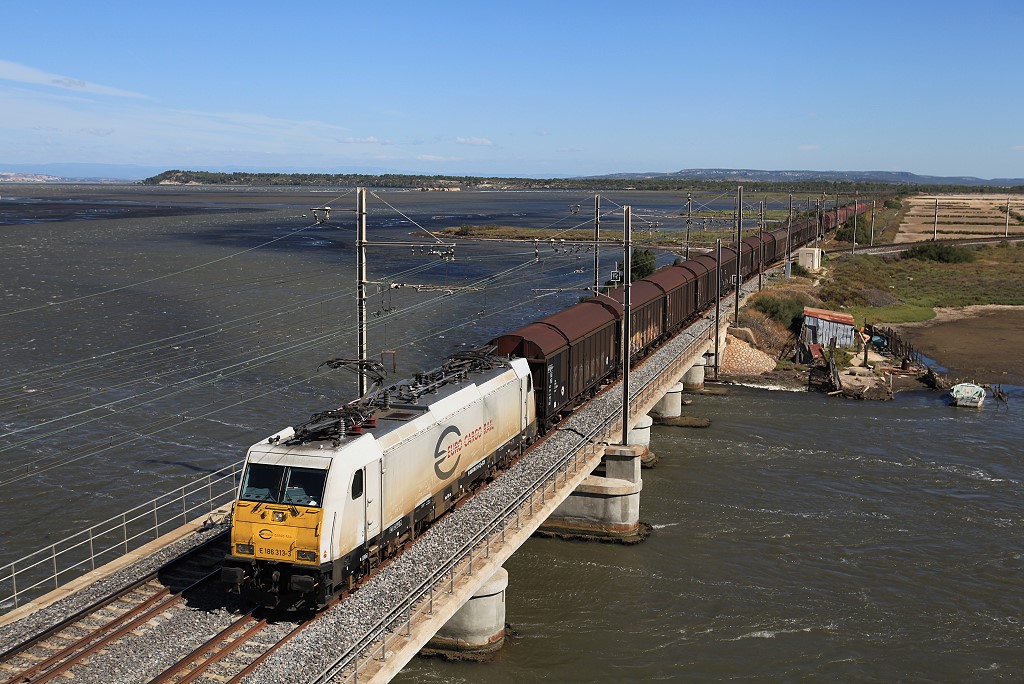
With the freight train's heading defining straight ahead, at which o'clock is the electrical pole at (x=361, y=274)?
The electrical pole is roughly at 4 o'clock from the freight train.

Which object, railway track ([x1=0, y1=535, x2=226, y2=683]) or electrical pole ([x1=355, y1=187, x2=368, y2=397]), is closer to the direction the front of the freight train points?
the railway track

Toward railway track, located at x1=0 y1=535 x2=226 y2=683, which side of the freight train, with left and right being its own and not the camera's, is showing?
front

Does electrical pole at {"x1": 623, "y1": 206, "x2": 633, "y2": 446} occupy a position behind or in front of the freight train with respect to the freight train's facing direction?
behind

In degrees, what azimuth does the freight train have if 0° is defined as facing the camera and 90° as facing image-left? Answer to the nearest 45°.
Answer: approximately 45°
